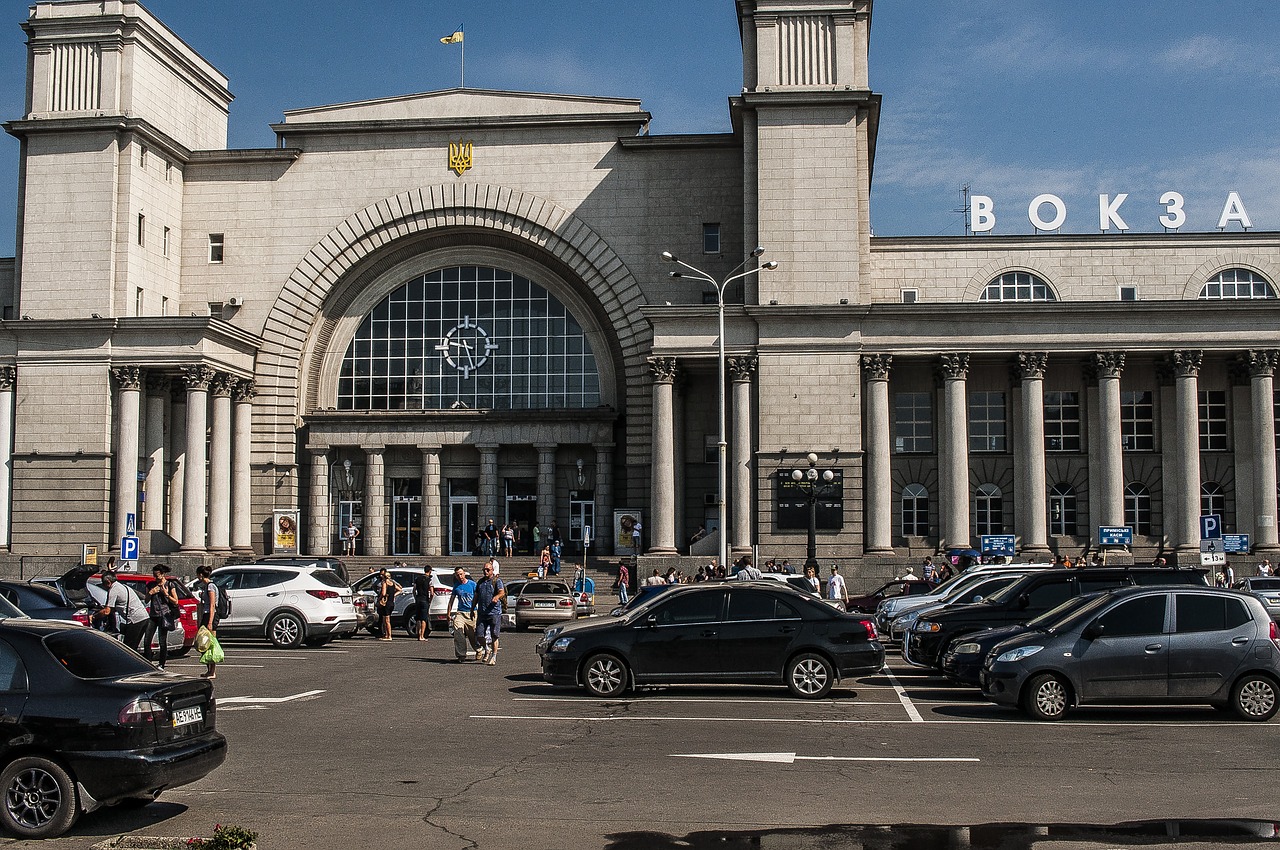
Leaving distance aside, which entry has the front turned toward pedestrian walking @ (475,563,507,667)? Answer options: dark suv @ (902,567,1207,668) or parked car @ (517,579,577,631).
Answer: the dark suv

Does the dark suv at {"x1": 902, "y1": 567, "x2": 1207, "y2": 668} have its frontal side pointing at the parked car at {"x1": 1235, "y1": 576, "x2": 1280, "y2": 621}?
no

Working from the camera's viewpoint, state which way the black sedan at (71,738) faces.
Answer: facing away from the viewer and to the left of the viewer

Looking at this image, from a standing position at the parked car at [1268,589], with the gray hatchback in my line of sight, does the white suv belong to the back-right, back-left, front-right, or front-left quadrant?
front-right

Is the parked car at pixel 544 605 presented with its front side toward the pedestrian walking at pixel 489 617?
no

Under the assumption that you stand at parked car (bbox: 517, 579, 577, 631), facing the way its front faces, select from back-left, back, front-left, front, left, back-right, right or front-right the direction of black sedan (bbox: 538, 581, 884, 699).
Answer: back

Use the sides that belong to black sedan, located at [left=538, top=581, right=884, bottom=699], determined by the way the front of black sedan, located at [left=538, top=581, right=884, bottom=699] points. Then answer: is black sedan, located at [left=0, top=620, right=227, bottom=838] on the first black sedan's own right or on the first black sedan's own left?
on the first black sedan's own left

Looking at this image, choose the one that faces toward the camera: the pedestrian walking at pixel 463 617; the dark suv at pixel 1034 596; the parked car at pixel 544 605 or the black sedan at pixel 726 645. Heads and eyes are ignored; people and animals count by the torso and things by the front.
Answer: the pedestrian walking

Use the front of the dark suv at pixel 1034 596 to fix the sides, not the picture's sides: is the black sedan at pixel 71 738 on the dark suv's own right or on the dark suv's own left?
on the dark suv's own left

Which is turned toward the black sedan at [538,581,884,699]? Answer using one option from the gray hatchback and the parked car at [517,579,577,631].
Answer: the gray hatchback

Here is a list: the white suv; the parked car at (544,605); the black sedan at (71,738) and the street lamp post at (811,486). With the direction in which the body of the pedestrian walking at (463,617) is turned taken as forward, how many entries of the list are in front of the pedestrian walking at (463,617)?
1

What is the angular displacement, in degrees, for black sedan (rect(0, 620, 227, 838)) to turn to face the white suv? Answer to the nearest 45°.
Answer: approximately 45° to its right

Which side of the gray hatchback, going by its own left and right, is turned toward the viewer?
left

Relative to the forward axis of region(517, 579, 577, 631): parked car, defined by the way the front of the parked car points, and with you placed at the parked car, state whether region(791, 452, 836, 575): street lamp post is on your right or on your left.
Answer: on your right

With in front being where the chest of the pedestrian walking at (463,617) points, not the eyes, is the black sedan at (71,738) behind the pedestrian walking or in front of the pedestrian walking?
in front

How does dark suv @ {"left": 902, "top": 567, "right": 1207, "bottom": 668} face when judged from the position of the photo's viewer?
facing to the left of the viewer

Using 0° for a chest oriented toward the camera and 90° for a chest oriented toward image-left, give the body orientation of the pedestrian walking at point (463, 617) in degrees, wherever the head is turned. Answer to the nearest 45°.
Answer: approximately 0°

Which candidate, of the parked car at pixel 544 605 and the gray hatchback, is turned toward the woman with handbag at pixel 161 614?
the gray hatchback

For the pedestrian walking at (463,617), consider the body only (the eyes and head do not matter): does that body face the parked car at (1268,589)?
no
